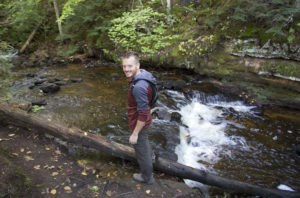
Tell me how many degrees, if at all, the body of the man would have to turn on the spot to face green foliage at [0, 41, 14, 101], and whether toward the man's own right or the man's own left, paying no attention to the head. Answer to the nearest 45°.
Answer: approximately 45° to the man's own right

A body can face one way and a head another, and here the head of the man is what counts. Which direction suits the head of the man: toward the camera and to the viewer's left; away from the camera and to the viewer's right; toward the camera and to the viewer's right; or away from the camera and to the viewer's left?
toward the camera and to the viewer's left

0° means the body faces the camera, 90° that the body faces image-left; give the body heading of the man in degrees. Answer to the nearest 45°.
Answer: approximately 90°

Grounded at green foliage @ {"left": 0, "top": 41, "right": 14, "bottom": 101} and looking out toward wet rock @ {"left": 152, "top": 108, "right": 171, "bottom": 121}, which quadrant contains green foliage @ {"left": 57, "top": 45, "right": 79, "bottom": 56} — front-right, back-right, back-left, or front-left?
front-left

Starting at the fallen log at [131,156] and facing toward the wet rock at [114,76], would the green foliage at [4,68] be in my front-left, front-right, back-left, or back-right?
front-left
